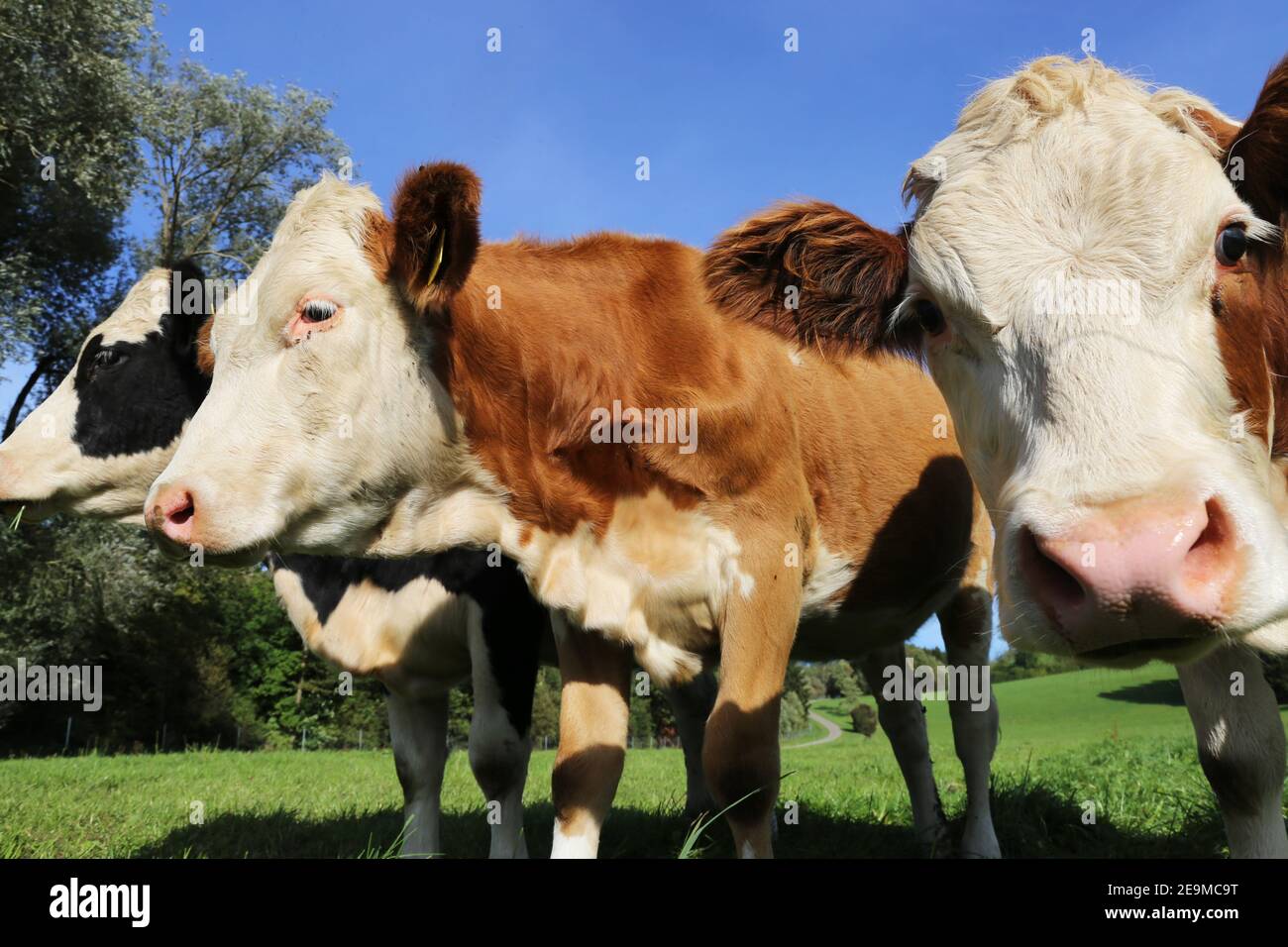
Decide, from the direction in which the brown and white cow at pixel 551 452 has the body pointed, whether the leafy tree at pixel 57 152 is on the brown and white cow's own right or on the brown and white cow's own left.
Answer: on the brown and white cow's own right

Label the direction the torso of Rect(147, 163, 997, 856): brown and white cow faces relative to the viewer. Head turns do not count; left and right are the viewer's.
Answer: facing the viewer and to the left of the viewer
